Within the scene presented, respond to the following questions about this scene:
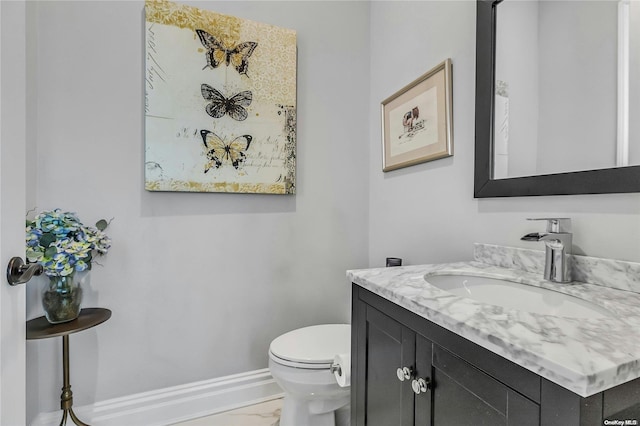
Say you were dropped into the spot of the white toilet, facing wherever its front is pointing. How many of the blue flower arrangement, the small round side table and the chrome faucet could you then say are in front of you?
2

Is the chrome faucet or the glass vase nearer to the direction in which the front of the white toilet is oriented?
the glass vase

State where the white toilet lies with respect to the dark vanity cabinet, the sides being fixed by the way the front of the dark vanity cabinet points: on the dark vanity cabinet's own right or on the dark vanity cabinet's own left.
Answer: on the dark vanity cabinet's own right

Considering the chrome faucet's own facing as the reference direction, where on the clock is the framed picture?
The framed picture is roughly at 3 o'clock from the chrome faucet.
